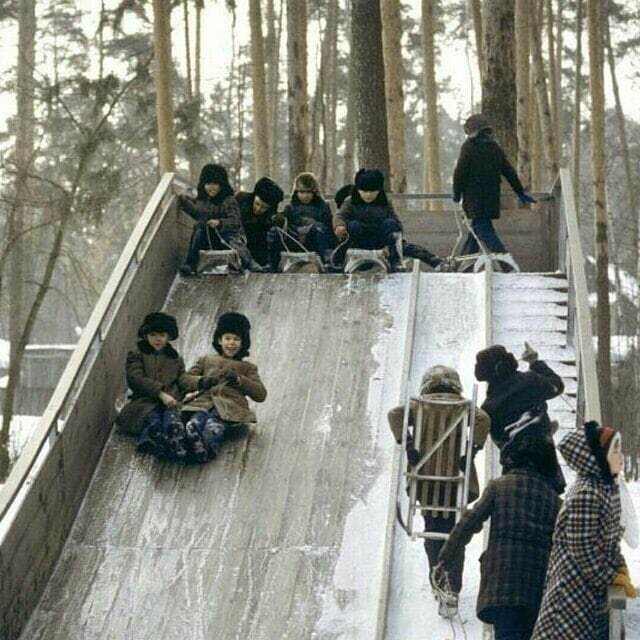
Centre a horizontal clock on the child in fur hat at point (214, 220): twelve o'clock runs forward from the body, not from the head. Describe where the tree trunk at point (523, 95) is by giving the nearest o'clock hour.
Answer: The tree trunk is roughly at 7 o'clock from the child in fur hat.

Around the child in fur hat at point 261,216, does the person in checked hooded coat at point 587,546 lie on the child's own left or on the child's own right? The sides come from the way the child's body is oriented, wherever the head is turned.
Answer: on the child's own left

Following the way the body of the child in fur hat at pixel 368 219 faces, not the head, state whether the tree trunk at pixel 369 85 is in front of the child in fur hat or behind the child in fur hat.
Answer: behind

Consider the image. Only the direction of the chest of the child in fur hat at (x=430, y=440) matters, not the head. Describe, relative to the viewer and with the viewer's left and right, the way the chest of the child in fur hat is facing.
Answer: facing away from the viewer
